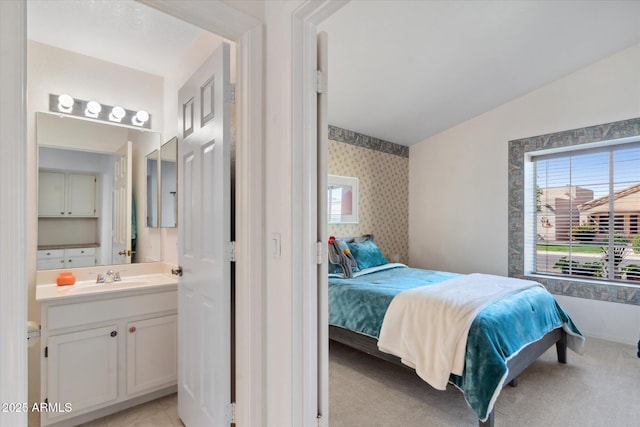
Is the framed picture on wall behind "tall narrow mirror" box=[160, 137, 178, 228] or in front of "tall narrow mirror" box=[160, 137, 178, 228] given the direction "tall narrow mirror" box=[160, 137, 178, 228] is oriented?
behind

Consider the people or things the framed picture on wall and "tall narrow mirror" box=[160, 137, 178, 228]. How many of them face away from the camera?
0

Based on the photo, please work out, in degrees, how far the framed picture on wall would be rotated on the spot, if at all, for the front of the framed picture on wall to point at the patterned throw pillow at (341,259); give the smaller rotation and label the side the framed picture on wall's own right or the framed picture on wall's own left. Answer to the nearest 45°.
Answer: approximately 45° to the framed picture on wall's own right

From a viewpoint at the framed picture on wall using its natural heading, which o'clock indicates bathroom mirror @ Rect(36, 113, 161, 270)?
The bathroom mirror is roughly at 3 o'clock from the framed picture on wall.

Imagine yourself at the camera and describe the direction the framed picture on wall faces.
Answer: facing the viewer and to the right of the viewer

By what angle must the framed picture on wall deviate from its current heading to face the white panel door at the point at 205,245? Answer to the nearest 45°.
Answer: approximately 45° to its right

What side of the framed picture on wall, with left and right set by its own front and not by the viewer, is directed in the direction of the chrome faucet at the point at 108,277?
right

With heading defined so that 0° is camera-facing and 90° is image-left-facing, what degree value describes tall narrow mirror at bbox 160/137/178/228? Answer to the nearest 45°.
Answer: approximately 45°
